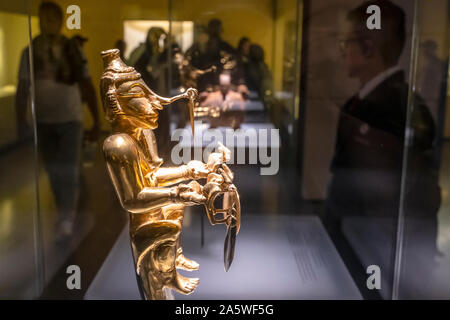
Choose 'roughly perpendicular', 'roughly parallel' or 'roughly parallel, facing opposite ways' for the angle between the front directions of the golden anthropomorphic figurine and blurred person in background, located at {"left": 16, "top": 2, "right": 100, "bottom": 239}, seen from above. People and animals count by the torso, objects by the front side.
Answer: roughly perpendicular

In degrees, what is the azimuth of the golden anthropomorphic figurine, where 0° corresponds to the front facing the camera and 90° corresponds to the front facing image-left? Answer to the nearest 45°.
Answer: approximately 270°
